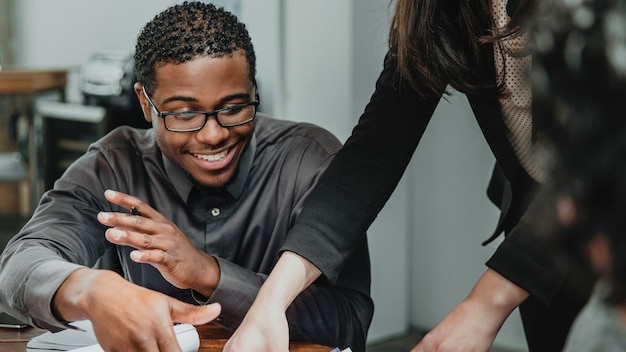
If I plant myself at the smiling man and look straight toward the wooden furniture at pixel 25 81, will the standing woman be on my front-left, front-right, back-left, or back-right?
back-right

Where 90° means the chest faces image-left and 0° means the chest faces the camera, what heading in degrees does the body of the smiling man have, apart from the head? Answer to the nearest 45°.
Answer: approximately 0°

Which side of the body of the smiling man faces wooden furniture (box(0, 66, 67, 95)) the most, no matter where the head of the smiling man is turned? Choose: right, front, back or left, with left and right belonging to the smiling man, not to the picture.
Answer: back

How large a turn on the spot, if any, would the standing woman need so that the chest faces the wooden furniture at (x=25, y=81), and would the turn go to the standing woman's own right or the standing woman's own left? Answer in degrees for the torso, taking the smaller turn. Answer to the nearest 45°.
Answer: approximately 90° to the standing woman's own right

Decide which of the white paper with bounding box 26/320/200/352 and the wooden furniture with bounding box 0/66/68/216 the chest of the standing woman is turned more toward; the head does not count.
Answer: the white paper
